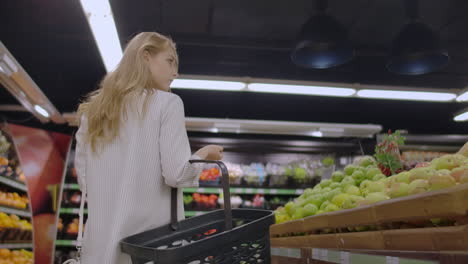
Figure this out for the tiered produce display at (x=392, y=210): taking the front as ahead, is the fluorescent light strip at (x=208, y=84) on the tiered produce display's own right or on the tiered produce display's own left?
on the tiered produce display's own right

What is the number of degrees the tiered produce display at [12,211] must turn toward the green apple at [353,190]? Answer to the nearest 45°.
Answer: approximately 45° to its right

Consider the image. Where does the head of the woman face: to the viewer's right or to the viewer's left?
to the viewer's right

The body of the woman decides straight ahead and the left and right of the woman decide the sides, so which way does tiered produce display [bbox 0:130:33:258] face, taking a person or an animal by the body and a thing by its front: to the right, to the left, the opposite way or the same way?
to the right

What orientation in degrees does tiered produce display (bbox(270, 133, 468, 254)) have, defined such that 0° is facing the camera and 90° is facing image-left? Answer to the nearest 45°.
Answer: approximately 45°

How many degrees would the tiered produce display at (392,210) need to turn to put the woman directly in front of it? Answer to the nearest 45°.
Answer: approximately 45° to its right

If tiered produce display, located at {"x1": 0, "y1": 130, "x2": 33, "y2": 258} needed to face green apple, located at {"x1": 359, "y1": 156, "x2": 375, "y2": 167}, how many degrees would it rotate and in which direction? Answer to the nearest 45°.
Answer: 0° — it already faces it

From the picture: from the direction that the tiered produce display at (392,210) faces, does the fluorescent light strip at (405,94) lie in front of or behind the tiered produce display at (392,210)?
behind

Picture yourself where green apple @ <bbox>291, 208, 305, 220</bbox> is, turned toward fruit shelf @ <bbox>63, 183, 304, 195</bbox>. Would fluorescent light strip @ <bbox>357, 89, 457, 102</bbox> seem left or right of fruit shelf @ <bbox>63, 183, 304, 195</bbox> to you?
right

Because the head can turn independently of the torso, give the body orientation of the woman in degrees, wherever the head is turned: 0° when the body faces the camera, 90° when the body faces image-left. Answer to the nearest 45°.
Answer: approximately 225°
